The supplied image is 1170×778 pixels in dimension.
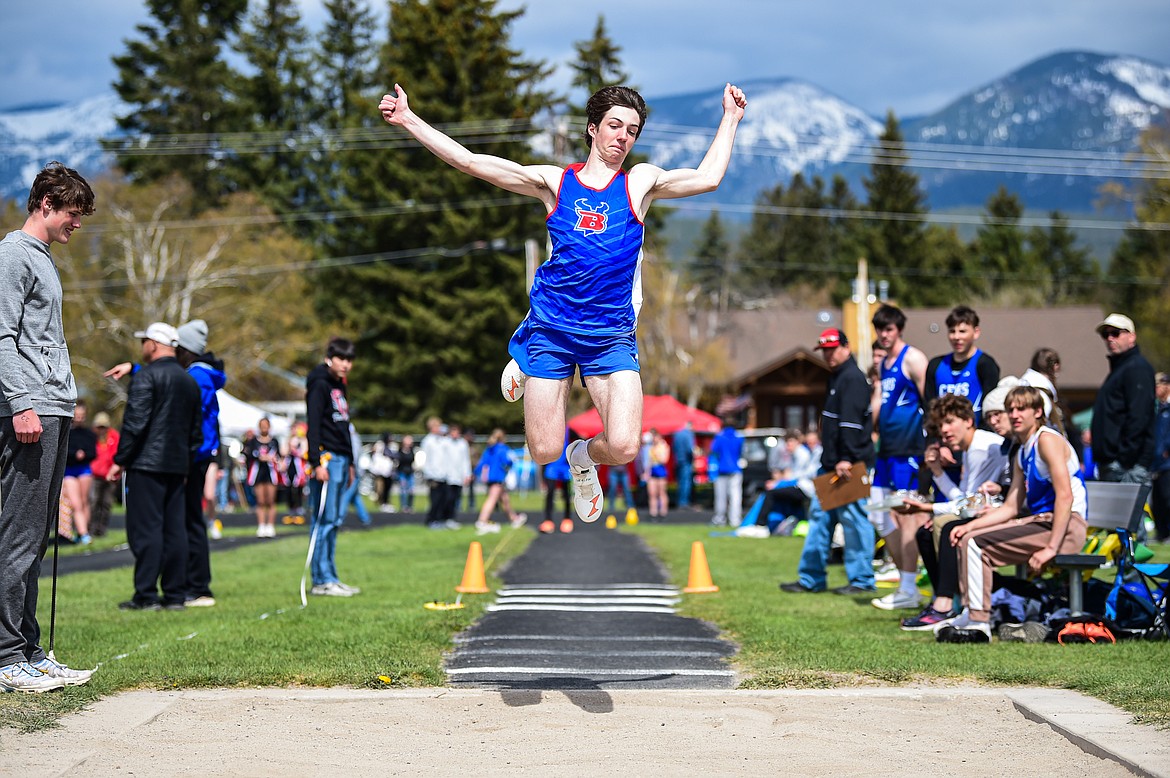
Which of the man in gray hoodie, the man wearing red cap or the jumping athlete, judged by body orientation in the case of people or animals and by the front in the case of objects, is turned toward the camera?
the jumping athlete

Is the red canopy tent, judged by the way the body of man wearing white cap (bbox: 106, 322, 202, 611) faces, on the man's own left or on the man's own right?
on the man's own right

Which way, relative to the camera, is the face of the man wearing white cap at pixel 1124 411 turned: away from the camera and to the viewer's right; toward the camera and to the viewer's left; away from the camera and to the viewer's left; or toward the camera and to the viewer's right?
toward the camera and to the viewer's left

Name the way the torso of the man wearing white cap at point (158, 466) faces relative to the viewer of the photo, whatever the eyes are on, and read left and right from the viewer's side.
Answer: facing away from the viewer and to the left of the viewer

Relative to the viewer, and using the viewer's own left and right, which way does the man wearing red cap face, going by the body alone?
facing to the left of the viewer

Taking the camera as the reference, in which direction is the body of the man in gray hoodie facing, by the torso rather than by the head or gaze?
to the viewer's right

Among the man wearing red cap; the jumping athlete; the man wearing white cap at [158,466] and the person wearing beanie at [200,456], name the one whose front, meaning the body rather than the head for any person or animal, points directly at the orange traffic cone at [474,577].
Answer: the man wearing red cap

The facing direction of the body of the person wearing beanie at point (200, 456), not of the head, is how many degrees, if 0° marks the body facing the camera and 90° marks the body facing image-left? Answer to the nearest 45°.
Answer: approximately 90°

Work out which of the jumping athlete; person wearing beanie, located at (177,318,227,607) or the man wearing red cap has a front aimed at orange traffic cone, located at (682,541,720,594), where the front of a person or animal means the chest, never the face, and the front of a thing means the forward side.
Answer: the man wearing red cap

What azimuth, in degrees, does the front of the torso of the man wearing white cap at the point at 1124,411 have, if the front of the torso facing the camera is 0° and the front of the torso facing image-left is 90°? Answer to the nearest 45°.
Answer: approximately 45°

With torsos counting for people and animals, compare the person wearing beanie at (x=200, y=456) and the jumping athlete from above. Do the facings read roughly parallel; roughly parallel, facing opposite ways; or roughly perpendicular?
roughly perpendicular

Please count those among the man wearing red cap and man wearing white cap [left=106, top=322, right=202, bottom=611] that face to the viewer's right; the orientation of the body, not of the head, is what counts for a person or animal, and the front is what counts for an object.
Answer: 0

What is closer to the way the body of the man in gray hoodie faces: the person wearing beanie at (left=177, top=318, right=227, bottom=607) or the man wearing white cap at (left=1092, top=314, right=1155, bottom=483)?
the man wearing white cap
